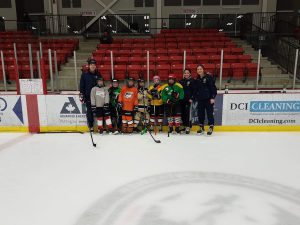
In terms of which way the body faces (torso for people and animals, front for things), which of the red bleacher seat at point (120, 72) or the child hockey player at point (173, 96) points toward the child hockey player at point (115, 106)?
the red bleacher seat

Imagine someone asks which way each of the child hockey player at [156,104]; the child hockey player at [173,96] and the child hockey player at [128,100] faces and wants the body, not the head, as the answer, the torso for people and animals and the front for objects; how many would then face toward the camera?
3

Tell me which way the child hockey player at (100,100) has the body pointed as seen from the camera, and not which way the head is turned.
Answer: toward the camera

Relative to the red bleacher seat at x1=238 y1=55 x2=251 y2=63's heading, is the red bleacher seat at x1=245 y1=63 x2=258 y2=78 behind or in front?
in front

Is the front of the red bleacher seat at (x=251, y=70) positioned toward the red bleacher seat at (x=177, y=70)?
no

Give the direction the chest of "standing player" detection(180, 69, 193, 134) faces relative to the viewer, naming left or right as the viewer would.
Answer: facing the viewer

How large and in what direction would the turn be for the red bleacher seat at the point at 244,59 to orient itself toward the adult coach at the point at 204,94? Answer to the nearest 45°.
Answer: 0° — it already faces them

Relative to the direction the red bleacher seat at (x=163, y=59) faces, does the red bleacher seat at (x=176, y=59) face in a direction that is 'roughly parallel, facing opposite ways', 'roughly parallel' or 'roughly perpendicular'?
roughly parallel

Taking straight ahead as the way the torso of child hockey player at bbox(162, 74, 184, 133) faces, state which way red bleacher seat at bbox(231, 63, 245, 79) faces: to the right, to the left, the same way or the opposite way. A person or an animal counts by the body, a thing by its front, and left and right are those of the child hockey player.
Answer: the same way

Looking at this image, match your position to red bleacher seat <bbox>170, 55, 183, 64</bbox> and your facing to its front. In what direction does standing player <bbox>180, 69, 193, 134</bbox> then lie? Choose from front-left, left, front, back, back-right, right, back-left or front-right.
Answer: front

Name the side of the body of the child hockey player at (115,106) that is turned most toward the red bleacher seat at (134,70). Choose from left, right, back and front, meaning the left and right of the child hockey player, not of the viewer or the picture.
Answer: back

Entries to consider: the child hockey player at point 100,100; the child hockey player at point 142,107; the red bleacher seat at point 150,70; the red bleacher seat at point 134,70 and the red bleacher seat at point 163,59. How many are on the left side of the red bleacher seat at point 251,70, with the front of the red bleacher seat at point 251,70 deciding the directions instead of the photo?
0

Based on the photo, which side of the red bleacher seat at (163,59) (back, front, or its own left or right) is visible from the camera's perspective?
front

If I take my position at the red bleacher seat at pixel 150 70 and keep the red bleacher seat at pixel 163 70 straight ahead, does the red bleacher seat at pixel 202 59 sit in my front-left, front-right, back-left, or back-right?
front-left

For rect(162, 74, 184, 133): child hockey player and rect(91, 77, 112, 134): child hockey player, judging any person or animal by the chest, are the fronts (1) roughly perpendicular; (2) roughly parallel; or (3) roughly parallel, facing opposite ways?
roughly parallel

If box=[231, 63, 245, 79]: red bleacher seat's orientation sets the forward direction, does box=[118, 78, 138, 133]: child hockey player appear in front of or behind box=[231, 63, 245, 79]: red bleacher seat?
in front

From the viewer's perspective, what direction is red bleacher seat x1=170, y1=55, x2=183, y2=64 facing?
toward the camera

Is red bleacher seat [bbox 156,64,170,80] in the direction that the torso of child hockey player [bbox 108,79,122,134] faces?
no

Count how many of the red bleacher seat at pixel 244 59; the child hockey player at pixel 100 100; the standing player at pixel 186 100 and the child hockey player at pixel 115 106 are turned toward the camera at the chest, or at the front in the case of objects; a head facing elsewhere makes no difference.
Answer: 4
